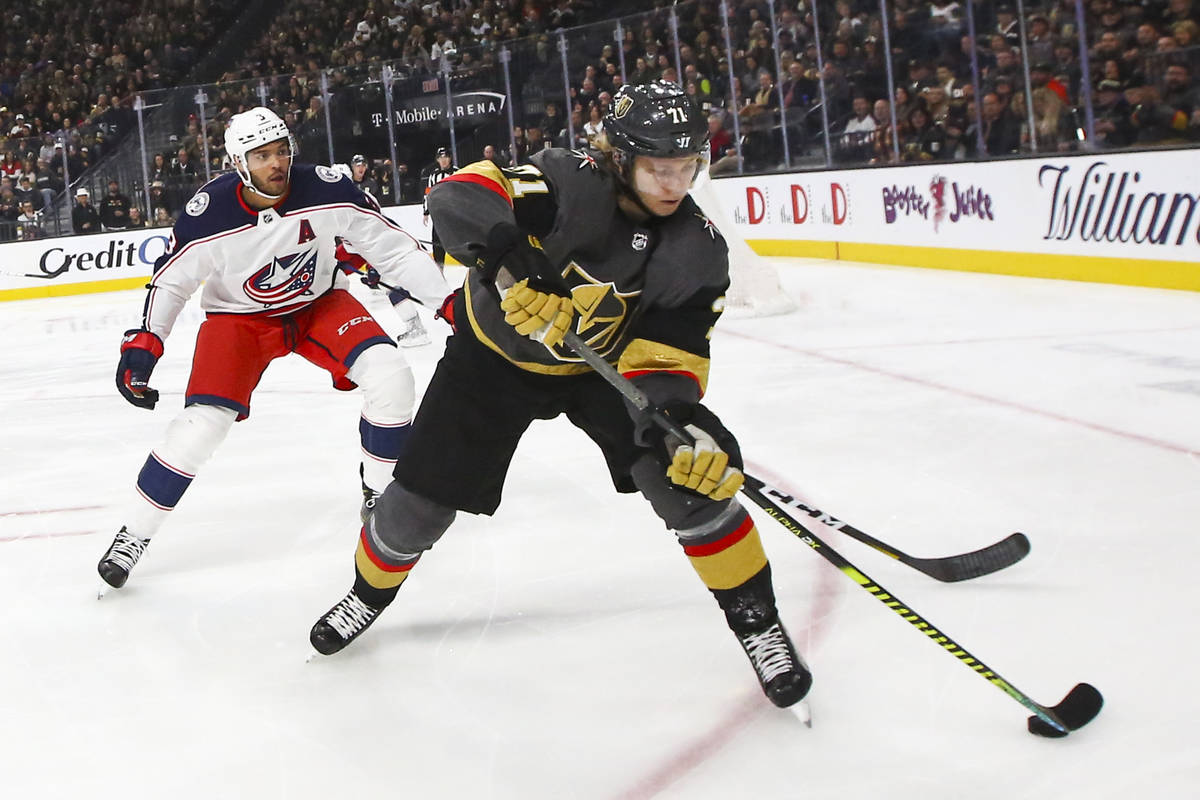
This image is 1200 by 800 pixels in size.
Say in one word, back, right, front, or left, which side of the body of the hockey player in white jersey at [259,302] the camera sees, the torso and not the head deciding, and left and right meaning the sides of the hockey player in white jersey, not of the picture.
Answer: front

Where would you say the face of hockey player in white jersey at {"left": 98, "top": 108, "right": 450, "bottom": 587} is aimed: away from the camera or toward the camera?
toward the camera

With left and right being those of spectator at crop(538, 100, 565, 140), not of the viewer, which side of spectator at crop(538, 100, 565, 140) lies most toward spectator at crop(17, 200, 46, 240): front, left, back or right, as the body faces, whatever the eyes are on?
right

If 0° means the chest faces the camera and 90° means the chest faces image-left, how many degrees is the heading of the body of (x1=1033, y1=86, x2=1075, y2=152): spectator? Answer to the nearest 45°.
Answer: approximately 45°

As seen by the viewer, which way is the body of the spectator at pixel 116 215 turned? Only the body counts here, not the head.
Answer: toward the camera

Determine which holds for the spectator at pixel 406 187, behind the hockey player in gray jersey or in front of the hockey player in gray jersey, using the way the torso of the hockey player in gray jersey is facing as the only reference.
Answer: behind

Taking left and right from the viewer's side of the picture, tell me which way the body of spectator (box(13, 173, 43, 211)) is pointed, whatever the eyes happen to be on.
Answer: facing the viewer

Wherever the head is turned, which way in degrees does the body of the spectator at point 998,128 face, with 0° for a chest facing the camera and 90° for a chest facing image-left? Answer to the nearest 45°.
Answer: approximately 45°

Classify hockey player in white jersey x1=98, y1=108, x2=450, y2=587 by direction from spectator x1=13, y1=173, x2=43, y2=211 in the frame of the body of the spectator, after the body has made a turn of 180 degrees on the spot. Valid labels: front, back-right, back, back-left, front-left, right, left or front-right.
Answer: back

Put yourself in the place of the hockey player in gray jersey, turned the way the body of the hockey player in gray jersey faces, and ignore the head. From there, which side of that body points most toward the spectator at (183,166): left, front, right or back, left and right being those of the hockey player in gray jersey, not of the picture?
back

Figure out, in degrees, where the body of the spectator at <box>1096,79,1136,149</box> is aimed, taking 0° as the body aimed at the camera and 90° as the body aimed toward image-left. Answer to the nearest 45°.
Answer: approximately 45°
